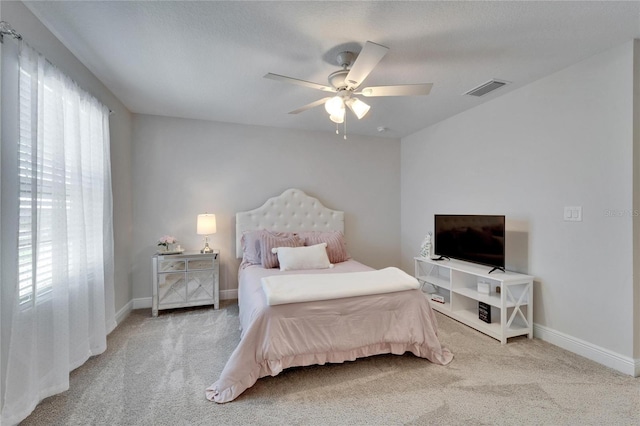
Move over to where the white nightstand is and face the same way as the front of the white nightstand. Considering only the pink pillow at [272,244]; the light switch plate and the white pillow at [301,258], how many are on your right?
0

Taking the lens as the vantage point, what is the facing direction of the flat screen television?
facing the viewer and to the left of the viewer

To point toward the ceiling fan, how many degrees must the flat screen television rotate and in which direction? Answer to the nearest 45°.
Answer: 0° — it already faces it

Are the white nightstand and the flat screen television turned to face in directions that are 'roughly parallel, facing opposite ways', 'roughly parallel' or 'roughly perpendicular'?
roughly perpendicular

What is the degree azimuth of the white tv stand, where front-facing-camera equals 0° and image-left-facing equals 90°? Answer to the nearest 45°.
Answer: approximately 45°

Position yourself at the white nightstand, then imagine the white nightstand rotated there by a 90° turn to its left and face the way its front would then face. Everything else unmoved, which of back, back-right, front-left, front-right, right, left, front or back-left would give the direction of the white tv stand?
front-right

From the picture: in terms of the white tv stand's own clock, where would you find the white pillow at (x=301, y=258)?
The white pillow is roughly at 1 o'clock from the white tv stand.

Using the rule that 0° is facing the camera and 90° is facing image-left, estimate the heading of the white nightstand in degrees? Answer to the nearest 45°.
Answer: approximately 0°

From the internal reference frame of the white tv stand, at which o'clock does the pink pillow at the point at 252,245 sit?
The pink pillow is roughly at 1 o'clock from the white tv stand.

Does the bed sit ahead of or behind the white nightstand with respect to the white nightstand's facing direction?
ahead

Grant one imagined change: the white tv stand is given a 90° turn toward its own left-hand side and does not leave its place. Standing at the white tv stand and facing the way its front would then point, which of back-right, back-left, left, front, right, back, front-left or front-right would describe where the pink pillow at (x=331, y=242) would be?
back-right

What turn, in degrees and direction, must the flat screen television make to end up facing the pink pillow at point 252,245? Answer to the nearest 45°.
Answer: approximately 45° to its right

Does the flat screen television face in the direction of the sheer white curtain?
yes

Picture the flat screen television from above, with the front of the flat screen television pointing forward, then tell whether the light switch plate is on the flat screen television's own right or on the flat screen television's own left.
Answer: on the flat screen television's own left
